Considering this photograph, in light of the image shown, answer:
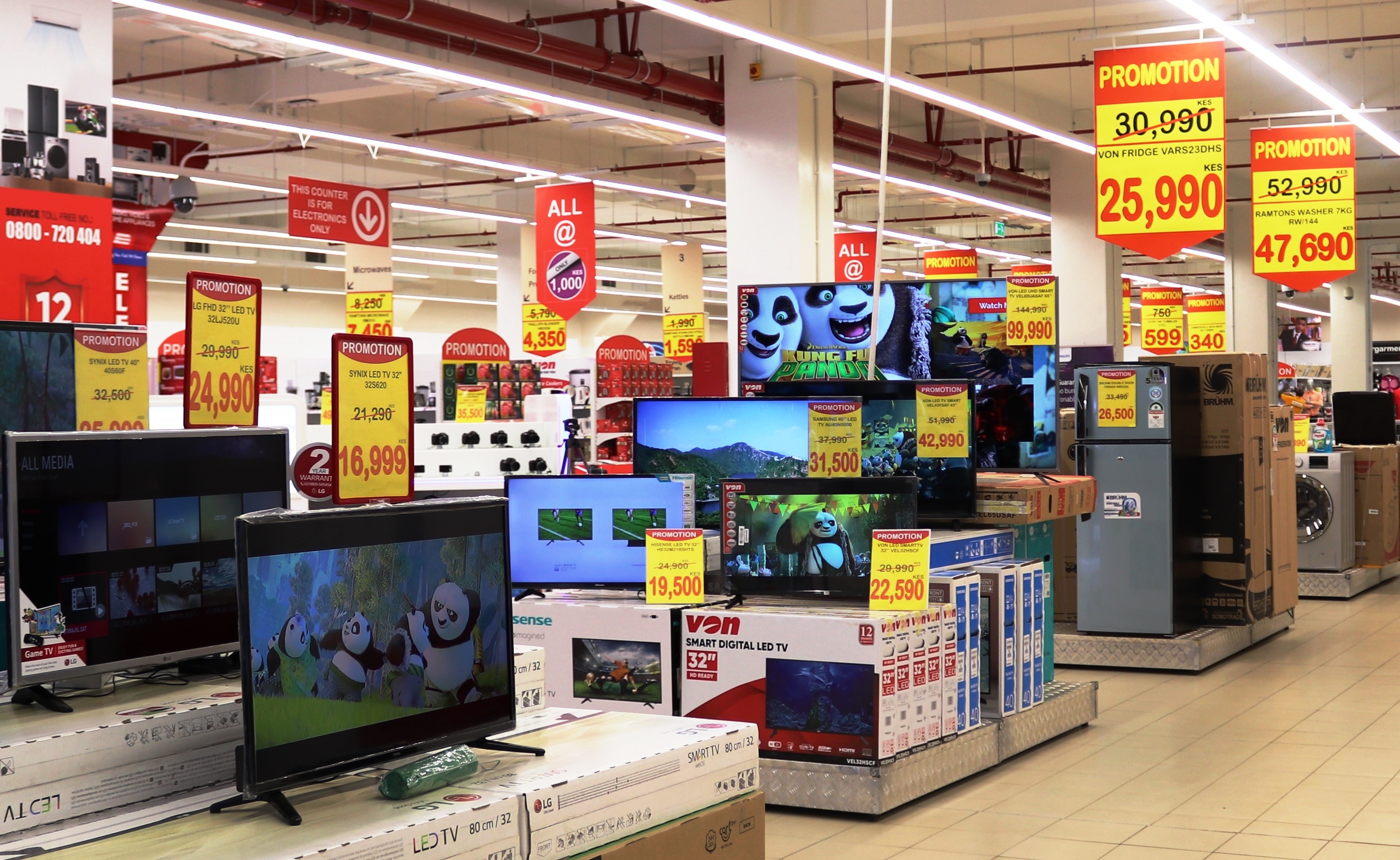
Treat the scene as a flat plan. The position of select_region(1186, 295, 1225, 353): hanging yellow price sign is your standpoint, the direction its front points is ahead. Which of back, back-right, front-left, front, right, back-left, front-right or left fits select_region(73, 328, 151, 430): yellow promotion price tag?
front

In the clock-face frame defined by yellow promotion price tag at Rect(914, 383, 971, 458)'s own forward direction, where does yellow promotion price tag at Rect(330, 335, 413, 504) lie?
yellow promotion price tag at Rect(330, 335, 413, 504) is roughly at 1 o'clock from yellow promotion price tag at Rect(914, 383, 971, 458).

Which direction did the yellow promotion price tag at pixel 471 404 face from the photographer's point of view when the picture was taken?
facing the viewer

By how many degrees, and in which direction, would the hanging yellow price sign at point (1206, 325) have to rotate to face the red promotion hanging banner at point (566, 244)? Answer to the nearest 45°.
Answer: approximately 45° to its right

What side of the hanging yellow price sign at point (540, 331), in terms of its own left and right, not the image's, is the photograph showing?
front

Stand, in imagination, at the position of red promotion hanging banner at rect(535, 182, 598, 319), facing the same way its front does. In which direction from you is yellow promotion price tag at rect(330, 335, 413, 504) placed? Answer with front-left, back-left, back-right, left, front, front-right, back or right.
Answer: front

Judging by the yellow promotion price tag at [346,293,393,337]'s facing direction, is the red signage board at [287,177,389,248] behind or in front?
in front

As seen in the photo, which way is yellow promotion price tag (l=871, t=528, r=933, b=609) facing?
toward the camera

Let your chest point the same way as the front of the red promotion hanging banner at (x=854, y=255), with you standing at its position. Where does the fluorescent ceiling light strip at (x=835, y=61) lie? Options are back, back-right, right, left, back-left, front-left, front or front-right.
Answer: front

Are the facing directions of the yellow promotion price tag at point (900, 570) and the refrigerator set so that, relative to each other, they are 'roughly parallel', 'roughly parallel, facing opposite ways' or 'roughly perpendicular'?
roughly parallel

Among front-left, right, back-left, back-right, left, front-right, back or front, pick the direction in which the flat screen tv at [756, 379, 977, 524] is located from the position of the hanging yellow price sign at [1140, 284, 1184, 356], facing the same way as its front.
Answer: front

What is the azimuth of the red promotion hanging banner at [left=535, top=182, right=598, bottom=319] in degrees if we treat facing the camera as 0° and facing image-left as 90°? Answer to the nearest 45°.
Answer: approximately 0°

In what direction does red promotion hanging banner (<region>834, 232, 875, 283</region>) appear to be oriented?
toward the camera

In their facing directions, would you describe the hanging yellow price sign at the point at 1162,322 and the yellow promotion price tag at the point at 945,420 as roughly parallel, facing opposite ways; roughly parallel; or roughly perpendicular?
roughly parallel

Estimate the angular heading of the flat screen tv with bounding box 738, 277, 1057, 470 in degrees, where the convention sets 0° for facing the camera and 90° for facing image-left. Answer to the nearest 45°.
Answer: approximately 0°
